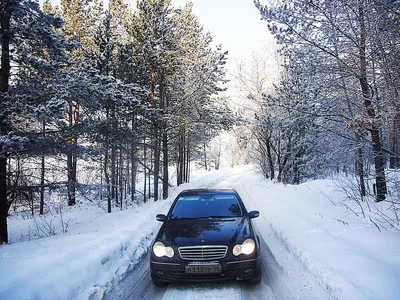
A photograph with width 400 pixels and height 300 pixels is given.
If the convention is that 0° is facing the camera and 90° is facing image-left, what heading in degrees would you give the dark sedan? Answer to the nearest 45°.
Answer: approximately 0°

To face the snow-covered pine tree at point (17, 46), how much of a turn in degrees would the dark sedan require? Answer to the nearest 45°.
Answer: approximately 135° to its right
